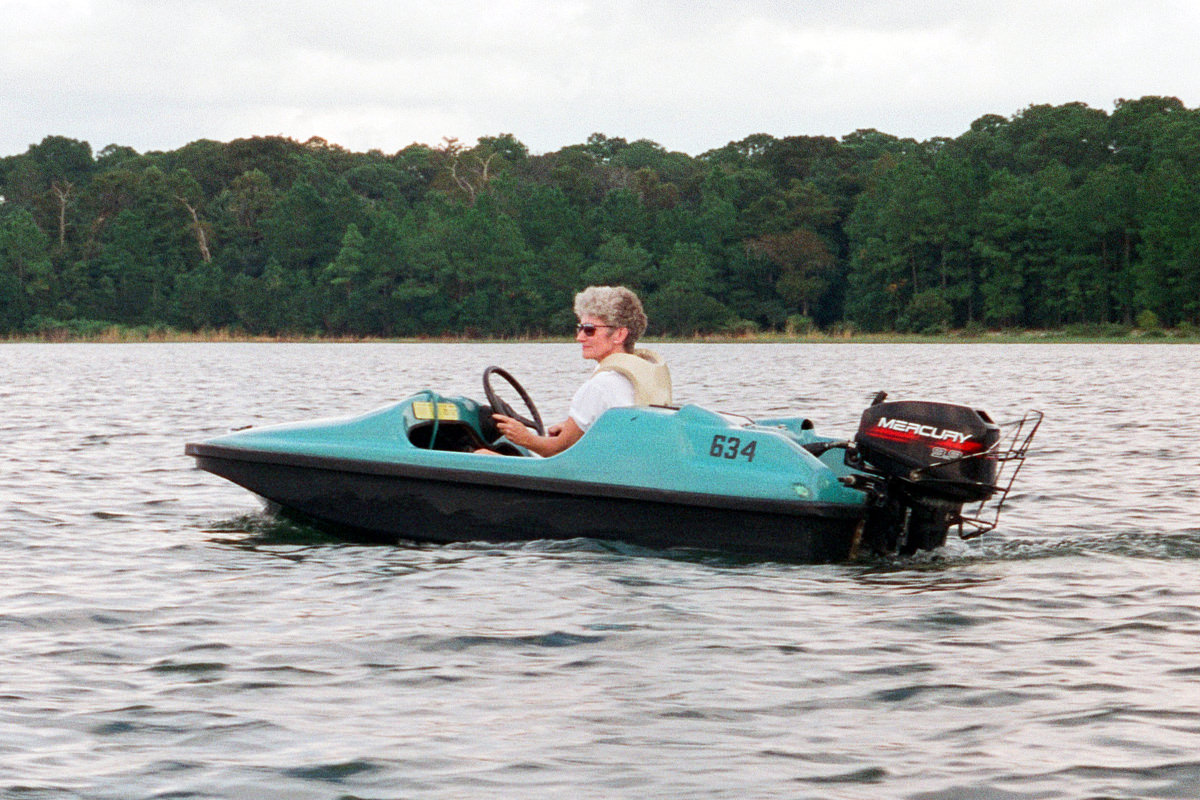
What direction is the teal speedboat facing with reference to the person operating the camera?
facing to the left of the viewer
